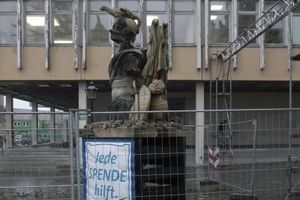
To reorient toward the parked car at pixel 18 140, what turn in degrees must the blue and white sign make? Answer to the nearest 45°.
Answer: approximately 135° to its right

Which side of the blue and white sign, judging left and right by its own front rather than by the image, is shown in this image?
front

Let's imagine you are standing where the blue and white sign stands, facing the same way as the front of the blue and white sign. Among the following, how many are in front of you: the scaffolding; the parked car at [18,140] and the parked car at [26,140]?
0
